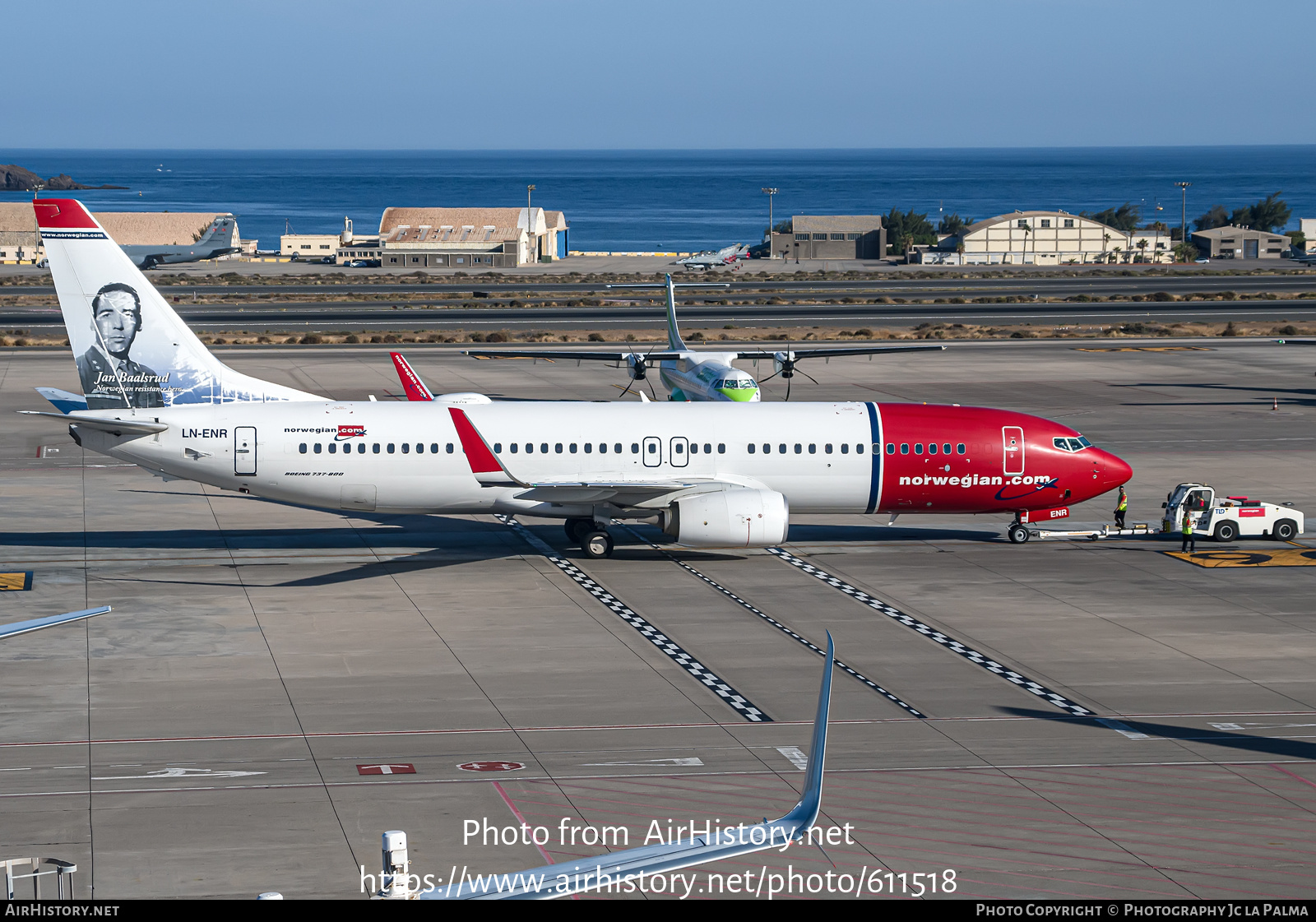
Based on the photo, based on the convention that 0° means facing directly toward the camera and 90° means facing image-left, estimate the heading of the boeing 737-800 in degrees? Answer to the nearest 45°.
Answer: approximately 270°
